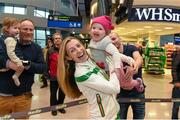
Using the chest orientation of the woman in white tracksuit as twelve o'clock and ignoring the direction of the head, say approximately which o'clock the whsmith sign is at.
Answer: The whsmith sign is roughly at 8 o'clock from the woman in white tracksuit.

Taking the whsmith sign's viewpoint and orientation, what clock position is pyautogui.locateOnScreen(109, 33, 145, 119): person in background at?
The person in background is roughly at 12 o'clock from the whsmith sign.

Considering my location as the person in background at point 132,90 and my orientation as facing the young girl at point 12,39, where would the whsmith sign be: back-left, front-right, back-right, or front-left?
back-right

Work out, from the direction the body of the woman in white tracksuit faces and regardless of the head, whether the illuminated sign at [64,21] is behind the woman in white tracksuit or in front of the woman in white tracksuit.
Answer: behind

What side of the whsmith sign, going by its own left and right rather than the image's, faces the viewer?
front

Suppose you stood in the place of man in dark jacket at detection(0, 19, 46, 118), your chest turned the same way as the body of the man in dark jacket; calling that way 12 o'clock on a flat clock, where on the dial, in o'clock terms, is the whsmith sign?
The whsmith sign is roughly at 7 o'clock from the man in dark jacket.

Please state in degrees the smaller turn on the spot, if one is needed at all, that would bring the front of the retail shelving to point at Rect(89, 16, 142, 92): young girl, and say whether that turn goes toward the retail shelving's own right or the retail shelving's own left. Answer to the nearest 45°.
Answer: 0° — it already faces them

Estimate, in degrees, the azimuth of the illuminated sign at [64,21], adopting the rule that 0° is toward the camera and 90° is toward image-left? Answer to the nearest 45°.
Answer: approximately 0°

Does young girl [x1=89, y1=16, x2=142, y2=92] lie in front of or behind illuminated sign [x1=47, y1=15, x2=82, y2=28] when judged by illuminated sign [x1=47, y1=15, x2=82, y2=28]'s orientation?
in front

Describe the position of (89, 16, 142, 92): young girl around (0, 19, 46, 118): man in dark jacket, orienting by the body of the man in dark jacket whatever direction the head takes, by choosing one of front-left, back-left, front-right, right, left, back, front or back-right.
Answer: front-left

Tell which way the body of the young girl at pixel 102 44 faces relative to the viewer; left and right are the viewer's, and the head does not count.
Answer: facing the viewer and to the left of the viewer

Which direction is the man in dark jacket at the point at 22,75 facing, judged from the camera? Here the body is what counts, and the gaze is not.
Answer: toward the camera

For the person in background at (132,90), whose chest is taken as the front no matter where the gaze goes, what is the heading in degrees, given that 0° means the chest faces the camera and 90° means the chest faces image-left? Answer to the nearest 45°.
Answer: approximately 45°
